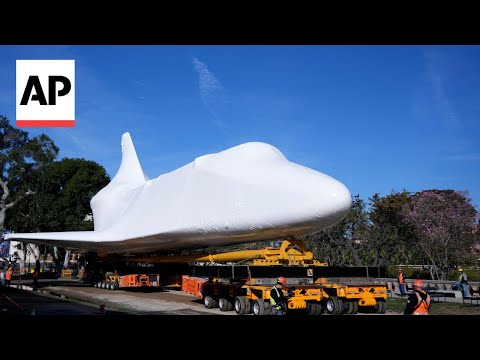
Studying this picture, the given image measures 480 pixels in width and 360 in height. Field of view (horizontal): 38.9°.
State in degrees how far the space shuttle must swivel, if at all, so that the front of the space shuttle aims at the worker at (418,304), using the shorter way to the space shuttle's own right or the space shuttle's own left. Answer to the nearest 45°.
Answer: approximately 45° to the space shuttle's own right

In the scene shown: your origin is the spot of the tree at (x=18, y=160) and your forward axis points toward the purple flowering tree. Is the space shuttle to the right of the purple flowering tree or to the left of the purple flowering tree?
right

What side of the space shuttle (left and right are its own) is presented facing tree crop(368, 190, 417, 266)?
left

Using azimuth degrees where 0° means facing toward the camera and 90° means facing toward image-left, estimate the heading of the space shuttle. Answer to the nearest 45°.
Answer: approximately 315°

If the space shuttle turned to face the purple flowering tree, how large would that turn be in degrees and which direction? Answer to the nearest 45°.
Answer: approximately 90° to its left

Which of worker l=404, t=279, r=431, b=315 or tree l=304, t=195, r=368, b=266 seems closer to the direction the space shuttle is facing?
the worker

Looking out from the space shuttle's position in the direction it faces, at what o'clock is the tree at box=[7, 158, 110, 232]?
The tree is roughly at 7 o'clock from the space shuttle.

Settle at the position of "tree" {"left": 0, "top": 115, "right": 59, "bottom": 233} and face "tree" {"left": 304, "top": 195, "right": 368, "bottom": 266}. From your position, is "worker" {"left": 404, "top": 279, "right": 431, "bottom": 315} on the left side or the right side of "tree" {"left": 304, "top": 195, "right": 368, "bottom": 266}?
right

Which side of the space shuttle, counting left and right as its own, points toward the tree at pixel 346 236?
left

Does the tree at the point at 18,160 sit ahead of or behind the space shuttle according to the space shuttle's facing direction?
behind
